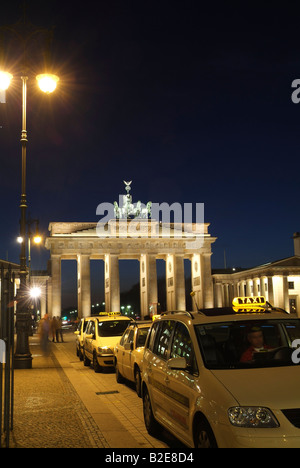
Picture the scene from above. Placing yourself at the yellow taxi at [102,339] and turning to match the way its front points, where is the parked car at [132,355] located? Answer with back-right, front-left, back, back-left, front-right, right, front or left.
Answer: front-right

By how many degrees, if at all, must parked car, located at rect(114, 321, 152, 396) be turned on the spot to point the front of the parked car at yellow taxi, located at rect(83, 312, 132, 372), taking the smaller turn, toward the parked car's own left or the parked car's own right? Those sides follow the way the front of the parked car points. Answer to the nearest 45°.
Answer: approximately 135° to the parked car's own left

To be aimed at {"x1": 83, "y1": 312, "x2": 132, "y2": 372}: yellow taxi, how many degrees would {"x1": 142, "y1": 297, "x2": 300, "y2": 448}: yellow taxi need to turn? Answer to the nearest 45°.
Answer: approximately 135° to its left

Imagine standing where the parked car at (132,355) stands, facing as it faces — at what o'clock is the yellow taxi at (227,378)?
The yellow taxi is roughly at 1 o'clock from the parked car.

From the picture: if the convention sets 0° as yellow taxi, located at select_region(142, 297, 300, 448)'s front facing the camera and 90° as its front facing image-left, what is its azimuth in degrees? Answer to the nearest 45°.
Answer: approximately 315°

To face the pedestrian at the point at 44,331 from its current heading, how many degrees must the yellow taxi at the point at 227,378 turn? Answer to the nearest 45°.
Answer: approximately 180°

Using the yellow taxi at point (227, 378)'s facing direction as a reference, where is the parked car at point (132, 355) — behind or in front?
behind

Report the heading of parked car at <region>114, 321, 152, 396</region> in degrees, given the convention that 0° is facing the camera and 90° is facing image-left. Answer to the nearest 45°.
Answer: approximately 315°
